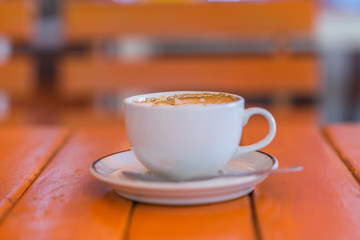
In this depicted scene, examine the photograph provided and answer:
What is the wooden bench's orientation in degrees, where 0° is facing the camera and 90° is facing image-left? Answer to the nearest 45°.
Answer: approximately 0°

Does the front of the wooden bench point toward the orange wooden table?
yes

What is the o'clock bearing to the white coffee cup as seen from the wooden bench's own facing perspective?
The white coffee cup is roughly at 12 o'clock from the wooden bench.
